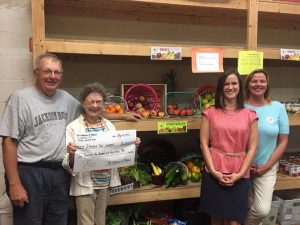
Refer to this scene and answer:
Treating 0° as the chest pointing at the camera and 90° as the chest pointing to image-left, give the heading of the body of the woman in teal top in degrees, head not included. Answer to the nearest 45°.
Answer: approximately 45°

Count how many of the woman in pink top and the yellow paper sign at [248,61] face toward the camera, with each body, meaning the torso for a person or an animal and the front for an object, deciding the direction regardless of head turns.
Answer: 2

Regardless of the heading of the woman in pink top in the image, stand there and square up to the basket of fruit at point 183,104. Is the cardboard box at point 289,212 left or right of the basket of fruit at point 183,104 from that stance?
right

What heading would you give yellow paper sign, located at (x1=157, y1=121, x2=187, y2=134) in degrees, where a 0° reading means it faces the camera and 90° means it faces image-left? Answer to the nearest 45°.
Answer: approximately 0°

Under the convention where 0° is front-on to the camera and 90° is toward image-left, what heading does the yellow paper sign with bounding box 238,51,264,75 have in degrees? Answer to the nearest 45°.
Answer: approximately 0°

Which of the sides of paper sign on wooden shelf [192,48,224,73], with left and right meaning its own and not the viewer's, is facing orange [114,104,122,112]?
right

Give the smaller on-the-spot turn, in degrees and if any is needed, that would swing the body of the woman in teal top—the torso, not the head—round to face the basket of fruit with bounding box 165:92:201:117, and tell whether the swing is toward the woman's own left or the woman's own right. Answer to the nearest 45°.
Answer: approximately 90° to the woman's own right

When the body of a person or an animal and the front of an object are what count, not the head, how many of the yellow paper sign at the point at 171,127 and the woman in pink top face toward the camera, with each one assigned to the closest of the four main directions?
2

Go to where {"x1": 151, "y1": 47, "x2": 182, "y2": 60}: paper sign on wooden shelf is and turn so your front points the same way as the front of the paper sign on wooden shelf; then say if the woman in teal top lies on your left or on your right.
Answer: on your left
